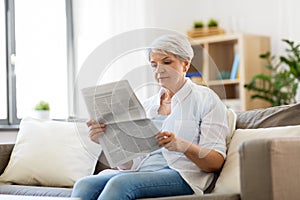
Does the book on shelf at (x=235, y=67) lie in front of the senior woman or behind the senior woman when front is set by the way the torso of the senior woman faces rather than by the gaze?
behind

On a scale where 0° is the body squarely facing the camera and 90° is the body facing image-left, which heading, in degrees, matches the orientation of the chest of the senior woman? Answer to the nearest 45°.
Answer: approximately 45°

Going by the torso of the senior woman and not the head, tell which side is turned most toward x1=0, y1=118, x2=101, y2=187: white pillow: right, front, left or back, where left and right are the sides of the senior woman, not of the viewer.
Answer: right
